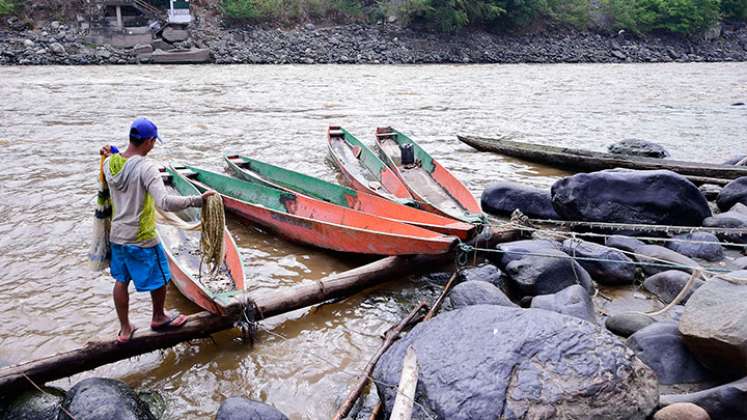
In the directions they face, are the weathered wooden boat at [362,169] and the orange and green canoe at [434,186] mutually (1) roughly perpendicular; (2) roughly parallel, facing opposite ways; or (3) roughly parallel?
roughly parallel

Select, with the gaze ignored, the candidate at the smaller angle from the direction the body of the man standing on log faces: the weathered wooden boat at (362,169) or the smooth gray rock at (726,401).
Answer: the weathered wooden boat

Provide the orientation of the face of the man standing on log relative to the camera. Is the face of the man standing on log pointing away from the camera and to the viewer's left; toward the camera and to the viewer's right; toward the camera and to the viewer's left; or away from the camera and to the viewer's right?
away from the camera and to the viewer's right

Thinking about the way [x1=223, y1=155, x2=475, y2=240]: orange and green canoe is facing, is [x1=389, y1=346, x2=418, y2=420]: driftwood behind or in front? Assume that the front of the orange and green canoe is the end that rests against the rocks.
in front

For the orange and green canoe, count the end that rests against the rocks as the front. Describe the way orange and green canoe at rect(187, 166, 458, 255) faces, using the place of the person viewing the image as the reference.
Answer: facing the viewer and to the right of the viewer

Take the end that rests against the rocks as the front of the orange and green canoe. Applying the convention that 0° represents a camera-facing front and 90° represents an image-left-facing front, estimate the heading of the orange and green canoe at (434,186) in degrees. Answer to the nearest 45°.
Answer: approximately 315°

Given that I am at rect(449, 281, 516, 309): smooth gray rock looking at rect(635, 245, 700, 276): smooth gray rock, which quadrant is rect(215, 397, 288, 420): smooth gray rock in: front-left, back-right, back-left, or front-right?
back-right

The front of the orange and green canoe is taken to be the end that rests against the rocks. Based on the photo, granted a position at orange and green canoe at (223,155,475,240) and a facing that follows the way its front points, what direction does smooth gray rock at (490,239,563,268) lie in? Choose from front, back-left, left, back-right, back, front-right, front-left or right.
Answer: front

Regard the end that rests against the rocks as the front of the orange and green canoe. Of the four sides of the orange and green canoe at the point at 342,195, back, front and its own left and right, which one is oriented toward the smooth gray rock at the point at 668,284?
front

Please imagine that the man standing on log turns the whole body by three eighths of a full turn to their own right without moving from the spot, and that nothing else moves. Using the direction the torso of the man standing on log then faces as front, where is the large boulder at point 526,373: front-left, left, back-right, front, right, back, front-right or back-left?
front-left

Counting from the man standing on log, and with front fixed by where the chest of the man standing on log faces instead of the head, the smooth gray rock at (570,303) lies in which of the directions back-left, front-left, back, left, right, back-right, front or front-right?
front-right

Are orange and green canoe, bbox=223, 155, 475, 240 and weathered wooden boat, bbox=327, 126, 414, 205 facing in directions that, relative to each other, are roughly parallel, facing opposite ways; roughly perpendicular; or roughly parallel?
roughly parallel
